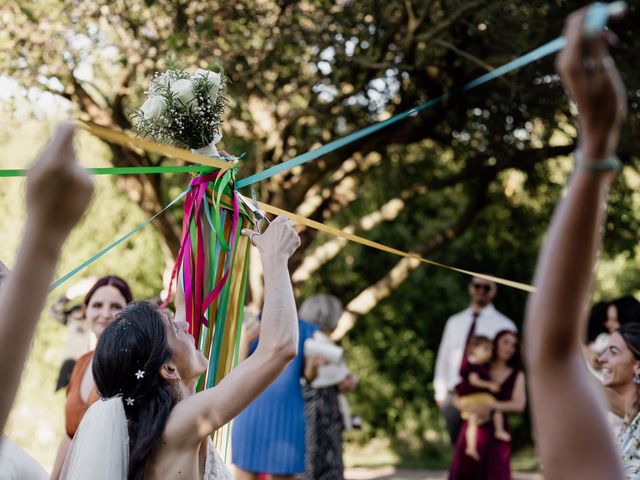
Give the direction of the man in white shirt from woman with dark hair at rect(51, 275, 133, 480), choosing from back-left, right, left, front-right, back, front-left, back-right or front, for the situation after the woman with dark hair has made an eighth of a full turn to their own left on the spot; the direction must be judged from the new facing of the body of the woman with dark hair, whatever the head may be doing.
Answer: left

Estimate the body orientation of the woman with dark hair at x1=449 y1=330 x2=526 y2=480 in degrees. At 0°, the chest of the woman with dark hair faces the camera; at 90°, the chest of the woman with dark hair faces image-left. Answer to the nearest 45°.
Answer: approximately 45°

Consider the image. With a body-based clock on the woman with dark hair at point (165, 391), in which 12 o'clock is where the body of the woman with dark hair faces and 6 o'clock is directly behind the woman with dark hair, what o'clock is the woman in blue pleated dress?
The woman in blue pleated dress is roughly at 11 o'clock from the woman with dark hair.

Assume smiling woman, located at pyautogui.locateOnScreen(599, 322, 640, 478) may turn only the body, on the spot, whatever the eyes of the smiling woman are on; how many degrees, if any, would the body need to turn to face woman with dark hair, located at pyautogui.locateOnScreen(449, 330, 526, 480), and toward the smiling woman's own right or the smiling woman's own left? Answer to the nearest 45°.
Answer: approximately 90° to the smiling woman's own right

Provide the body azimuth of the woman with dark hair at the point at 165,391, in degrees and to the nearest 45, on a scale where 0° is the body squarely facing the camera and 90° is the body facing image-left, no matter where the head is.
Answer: approximately 225°

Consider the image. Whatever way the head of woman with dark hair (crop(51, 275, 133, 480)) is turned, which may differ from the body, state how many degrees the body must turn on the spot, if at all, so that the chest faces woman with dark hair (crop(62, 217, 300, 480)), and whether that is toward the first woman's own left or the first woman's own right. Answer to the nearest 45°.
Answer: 0° — they already face them

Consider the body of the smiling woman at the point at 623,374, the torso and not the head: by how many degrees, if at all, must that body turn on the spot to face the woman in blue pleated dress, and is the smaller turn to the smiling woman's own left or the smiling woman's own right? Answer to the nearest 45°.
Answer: approximately 45° to the smiling woman's own right
